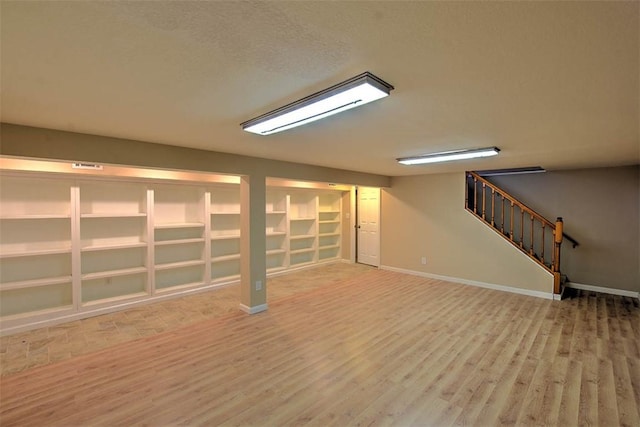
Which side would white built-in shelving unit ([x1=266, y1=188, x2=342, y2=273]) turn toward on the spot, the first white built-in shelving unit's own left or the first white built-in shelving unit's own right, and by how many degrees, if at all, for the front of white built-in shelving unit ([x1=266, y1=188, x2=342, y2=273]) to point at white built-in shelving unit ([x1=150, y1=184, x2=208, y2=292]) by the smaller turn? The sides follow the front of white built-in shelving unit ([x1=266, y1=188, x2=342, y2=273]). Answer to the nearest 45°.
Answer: approximately 90° to the first white built-in shelving unit's own right

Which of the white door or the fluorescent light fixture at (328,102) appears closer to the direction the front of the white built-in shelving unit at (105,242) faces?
the fluorescent light fixture

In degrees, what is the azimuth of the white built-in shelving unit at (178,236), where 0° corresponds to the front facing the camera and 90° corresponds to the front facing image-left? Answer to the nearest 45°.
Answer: approximately 315°

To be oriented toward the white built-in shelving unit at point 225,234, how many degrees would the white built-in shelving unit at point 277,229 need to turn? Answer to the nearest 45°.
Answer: approximately 90° to its right

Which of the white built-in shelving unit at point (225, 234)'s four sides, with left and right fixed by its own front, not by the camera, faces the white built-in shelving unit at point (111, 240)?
right

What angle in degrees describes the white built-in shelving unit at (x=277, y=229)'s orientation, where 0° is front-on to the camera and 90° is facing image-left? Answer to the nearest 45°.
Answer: approximately 315°

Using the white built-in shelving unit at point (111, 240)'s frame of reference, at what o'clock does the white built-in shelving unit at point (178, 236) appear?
the white built-in shelving unit at point (178, 236) is roughly at 10 o'clock from the white built-in shelving unit at point (111, 240).

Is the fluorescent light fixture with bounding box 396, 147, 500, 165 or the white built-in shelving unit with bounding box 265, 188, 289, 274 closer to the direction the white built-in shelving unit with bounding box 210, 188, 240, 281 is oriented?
the fluorescent light fixture
